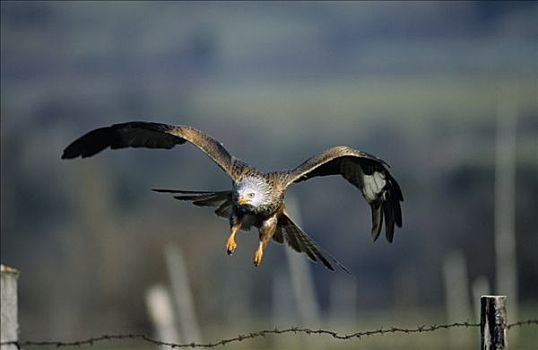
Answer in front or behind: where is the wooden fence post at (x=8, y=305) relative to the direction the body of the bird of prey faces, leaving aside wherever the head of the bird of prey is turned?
in front

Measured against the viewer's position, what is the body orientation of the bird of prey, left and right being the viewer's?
facing the viewer

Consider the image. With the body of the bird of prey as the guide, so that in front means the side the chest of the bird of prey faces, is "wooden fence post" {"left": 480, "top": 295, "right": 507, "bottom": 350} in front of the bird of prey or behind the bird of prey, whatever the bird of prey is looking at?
in front
